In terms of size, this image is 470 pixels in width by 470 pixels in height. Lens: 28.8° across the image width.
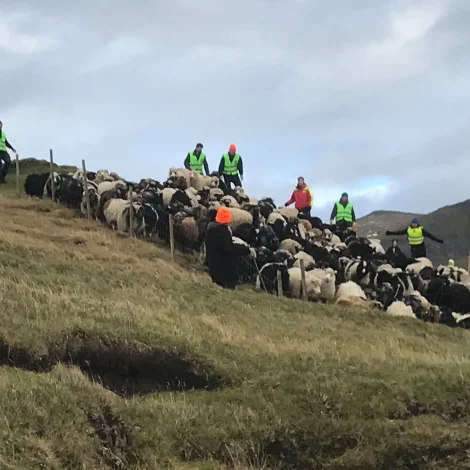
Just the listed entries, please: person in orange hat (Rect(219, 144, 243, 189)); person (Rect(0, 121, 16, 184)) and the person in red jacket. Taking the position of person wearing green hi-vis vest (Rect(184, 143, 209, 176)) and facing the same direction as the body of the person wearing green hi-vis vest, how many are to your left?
2

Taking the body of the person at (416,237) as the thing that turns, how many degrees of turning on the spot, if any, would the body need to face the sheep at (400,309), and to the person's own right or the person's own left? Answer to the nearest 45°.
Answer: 0° — they already face it

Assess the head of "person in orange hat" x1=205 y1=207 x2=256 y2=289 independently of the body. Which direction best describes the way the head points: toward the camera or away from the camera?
away from the camera

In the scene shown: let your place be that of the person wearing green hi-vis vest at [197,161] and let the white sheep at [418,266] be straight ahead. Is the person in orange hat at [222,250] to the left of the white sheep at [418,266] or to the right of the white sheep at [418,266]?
right

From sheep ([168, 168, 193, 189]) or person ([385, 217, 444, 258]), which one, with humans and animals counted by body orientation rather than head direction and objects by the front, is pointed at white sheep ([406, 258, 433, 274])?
the person

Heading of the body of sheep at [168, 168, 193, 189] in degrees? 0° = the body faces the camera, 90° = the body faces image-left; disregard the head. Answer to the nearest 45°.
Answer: approximately 90°

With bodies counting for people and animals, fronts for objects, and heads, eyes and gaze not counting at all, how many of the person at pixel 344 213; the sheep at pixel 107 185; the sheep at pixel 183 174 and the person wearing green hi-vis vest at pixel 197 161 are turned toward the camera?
2
